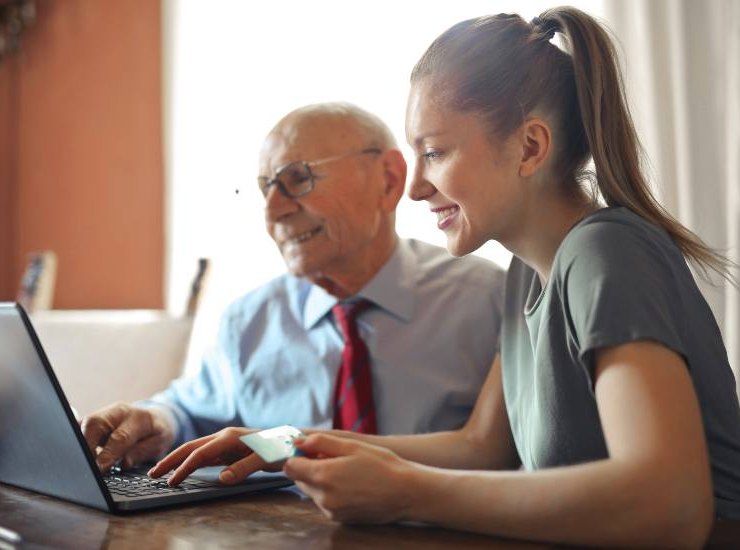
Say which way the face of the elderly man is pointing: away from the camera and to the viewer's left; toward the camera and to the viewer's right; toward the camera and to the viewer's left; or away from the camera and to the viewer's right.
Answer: toward the camera and to the viewer's left

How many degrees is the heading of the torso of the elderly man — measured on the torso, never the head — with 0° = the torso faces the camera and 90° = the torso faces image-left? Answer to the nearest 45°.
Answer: approximately 45°

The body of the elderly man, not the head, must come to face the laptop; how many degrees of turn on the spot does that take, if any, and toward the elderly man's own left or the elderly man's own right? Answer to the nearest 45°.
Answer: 0° — they already face it

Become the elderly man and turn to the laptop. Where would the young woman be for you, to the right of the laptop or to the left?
left

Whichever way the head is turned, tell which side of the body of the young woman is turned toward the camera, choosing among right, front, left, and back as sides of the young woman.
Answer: left

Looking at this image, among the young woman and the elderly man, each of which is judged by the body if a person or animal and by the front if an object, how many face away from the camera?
0

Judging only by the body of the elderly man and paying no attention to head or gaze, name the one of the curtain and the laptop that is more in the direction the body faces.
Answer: the laptop

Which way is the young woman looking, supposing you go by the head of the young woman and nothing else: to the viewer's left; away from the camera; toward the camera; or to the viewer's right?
to the viewer's left

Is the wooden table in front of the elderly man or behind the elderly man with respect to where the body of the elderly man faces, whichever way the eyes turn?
in front

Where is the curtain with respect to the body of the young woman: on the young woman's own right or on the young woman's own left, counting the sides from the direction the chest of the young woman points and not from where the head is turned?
on the young woman's own right

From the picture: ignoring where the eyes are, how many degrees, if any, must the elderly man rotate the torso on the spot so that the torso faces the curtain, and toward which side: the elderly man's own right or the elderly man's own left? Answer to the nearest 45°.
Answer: approximately 135° to the elderly man's own left
